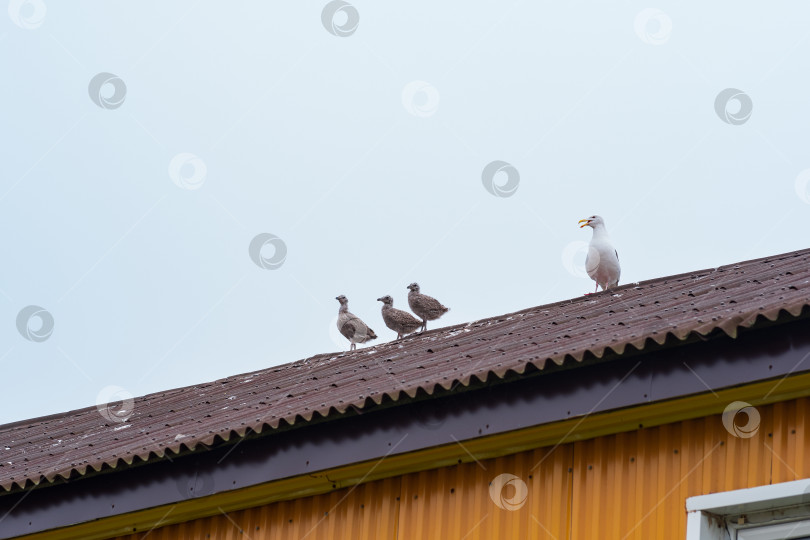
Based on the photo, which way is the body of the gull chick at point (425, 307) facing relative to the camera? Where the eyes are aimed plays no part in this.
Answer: to the viewer's left

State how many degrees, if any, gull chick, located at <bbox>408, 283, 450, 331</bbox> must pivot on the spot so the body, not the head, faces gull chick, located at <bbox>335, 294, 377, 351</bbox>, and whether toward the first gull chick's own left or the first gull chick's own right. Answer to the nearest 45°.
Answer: approximately 45° to the first gull chick's own right

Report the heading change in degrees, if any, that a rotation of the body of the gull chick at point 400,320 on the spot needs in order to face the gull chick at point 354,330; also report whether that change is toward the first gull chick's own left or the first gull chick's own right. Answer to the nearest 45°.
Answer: approximately 45° to the first gull chick's own right

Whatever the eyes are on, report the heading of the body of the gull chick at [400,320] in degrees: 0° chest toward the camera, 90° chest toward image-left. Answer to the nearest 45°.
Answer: approximately 90°

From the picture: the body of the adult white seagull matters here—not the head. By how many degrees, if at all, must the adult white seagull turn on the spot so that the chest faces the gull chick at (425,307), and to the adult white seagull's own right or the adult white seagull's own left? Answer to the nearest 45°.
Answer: approximately 90° to the adult white seagull's own right

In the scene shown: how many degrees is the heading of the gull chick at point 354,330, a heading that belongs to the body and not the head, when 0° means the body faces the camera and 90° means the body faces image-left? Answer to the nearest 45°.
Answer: approximately 90°

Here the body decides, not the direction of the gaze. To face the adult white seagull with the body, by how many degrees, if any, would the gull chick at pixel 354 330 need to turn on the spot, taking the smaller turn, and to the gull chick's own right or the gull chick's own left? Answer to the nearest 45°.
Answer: approximately 135° to the gull chick's own left

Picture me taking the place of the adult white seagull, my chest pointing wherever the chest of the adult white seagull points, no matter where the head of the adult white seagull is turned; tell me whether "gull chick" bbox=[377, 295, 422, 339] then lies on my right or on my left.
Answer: on my right

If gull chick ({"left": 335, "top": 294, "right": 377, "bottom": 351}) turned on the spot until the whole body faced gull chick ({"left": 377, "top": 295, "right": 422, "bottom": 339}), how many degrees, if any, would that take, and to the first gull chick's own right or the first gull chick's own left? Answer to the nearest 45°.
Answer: approximately 135° to the first gull chick's own left

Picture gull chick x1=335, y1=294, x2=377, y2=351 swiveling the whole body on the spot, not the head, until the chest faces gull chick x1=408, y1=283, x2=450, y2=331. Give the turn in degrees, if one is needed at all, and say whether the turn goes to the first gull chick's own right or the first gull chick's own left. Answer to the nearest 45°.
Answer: approximately 135° to the first gull chick's own left

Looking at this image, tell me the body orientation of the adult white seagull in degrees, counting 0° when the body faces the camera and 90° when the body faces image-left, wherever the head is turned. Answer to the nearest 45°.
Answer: approximately 45°
